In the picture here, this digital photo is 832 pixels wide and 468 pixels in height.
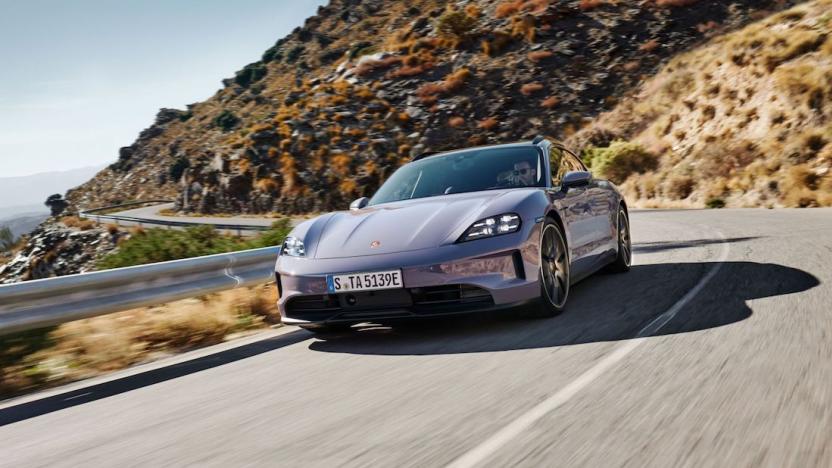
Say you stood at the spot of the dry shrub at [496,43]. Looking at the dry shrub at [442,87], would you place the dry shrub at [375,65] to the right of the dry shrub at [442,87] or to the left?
right

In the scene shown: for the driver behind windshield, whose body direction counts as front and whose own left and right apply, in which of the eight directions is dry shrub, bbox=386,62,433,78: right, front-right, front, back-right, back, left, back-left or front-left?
back-right

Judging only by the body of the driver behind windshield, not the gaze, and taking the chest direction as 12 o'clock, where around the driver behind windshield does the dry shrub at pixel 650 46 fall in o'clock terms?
The dry shrub is roughly at 5 o'clock from the driver behind windshield.

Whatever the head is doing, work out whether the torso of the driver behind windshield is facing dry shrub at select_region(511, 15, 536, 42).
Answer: no

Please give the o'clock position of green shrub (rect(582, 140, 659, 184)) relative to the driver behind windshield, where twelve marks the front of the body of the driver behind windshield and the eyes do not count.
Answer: The green shrub is roughly at 5 o'clock from the driver behind windshield.

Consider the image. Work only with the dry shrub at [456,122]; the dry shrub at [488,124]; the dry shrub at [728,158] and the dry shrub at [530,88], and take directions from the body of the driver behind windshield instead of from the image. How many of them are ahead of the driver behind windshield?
0

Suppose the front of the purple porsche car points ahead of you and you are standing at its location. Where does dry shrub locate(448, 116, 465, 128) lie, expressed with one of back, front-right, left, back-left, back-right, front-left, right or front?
back-right

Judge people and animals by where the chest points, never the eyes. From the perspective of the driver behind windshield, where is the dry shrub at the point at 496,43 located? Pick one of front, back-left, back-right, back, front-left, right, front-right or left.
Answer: back-right

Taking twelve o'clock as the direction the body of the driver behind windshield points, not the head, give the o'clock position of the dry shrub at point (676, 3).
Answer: The dry shrub is roughly at 5 o'clock from the driver behind windshield.

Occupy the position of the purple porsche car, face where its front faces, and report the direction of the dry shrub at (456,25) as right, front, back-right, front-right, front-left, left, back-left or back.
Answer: back-right

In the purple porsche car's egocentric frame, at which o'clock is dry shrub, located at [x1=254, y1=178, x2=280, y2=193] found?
The dry shrub is roughly at 4 o'clock from the purple porsche car.

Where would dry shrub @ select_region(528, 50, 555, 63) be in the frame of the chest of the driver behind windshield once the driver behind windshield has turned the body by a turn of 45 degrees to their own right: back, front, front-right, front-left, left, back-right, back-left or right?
right

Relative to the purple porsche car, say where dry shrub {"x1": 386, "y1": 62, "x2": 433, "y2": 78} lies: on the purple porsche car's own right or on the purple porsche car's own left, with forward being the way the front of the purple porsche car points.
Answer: on the purple porsche car's own right

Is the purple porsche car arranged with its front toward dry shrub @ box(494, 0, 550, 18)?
no

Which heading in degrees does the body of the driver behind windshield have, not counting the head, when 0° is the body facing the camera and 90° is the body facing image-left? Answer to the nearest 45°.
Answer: approximately 45°

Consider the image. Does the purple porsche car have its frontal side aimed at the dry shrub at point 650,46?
no

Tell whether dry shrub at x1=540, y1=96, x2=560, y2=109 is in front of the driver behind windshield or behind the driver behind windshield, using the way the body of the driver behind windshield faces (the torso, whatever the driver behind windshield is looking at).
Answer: behind

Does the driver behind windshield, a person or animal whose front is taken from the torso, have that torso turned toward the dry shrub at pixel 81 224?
no

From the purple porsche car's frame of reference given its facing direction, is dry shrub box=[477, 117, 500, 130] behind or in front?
behind

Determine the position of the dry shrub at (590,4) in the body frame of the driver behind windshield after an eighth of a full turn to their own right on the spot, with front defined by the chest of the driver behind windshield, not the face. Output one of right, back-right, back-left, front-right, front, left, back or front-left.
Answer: right

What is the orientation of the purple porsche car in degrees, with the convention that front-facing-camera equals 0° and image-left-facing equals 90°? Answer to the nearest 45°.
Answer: approximately 45°

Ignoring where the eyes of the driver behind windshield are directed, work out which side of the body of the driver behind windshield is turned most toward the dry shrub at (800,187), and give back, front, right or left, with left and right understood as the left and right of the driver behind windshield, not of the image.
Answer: back
